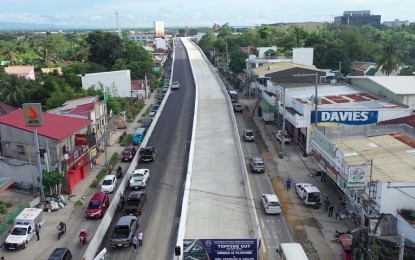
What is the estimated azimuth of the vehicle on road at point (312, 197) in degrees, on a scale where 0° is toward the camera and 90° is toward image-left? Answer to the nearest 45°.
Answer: approximately 135°

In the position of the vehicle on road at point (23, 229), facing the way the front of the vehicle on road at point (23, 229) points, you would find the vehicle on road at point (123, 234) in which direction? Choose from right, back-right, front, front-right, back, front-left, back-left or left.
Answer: left

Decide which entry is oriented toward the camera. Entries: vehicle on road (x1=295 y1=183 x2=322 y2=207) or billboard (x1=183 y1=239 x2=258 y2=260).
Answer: the billboard

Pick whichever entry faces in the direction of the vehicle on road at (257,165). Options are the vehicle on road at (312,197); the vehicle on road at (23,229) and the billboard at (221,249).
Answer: the vehicle on road at (312,197)

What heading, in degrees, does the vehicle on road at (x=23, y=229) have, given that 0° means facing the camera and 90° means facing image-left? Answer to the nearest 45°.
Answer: approximately 45°

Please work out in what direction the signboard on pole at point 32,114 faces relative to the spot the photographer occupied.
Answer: facing the viewer

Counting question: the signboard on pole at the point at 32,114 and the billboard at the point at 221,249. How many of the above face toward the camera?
2

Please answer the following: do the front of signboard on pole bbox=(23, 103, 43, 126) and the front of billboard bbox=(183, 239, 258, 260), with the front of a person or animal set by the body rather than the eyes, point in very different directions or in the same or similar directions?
same or similar directions

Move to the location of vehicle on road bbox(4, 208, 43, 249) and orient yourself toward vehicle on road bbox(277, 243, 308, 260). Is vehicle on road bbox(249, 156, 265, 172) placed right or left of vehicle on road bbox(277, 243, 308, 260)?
left

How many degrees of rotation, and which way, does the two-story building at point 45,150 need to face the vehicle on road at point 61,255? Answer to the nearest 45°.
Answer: approximately 45° to its right

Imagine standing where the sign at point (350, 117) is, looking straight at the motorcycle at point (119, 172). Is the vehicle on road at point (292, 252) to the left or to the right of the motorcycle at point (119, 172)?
left

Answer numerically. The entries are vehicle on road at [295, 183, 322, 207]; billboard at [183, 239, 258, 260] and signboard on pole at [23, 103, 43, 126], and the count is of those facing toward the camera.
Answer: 2

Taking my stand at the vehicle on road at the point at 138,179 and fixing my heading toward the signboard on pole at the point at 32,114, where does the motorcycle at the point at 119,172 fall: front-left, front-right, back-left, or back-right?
front-right

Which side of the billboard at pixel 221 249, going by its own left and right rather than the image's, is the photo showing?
front

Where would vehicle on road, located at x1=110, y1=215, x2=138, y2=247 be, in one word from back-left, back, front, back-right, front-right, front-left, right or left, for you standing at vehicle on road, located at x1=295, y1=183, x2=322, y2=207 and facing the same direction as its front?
left

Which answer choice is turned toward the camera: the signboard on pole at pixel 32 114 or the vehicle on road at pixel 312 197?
the signboard on pole

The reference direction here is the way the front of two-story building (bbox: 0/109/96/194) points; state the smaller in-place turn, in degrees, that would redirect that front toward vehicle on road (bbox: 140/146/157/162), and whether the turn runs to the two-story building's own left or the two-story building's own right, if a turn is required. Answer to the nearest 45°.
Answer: approximately 45° to the two-story building's own left

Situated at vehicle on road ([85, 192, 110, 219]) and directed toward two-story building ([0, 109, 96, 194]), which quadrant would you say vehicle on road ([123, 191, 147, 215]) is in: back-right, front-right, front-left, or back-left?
back-right
